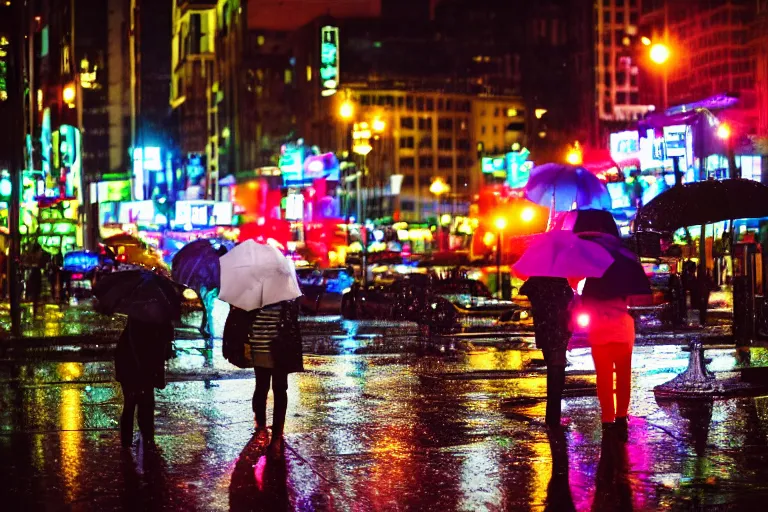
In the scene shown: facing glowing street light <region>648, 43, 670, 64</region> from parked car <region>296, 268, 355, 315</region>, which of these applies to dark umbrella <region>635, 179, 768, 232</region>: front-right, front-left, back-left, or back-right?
front-right

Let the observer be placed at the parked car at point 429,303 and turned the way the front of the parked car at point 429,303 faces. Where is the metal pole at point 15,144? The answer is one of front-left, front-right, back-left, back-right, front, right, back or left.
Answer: back-right

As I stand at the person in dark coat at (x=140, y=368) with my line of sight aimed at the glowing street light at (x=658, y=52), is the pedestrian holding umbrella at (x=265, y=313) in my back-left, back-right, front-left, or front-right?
front-right

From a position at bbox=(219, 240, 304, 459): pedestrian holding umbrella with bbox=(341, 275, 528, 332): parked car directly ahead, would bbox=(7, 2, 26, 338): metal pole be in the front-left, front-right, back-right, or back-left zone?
front-left

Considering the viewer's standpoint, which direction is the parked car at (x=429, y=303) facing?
facing to the right of the viewer
